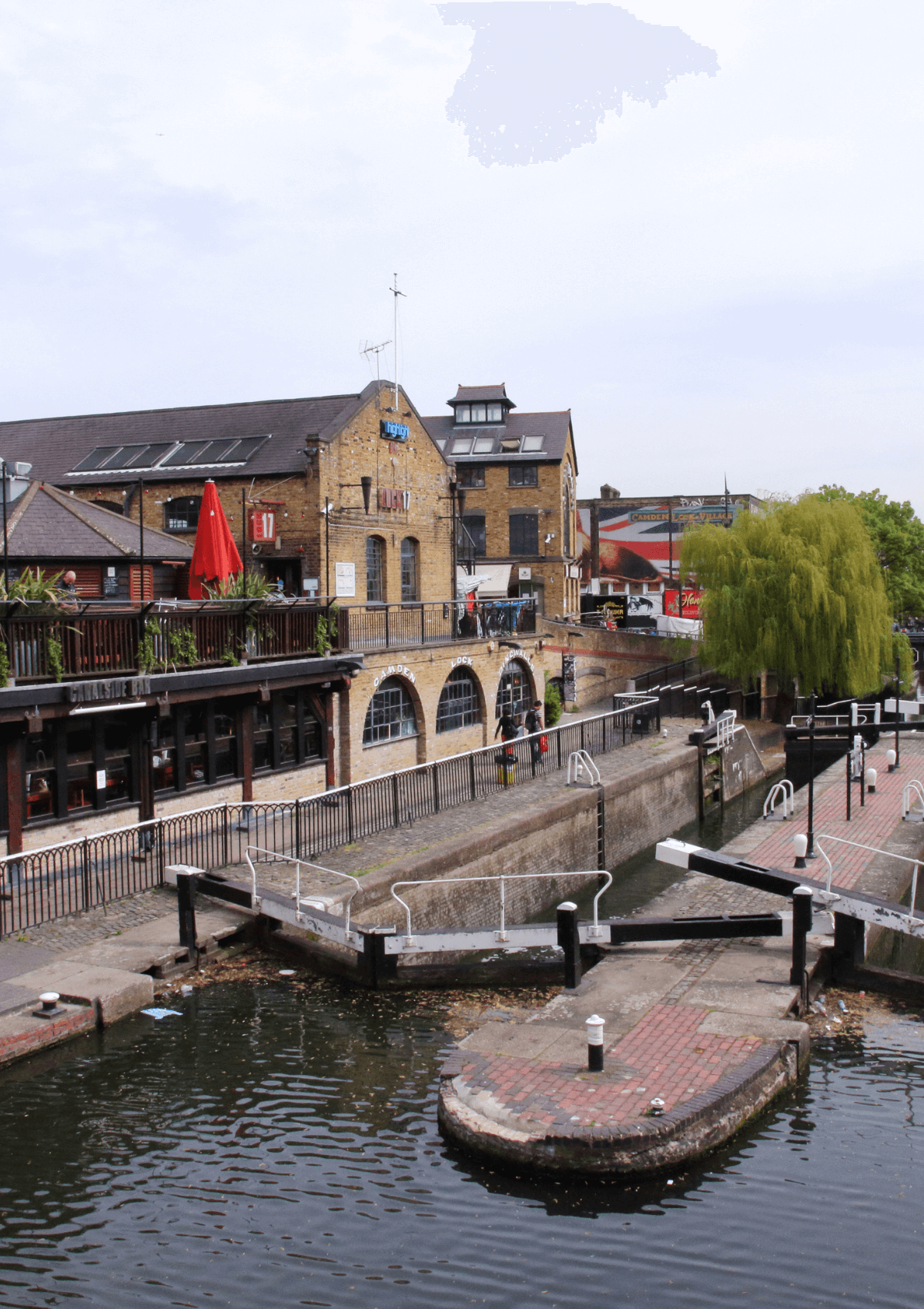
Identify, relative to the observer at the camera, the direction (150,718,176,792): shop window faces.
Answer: facing the viewer and to the right of the viewer

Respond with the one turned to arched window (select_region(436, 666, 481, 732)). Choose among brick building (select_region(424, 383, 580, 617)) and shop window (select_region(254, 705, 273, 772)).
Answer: the brick building

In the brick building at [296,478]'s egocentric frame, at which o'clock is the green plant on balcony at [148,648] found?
The green plant on balcony is roughly at 2 o'clock from the brick building.

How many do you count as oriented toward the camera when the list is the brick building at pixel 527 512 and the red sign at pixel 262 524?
2

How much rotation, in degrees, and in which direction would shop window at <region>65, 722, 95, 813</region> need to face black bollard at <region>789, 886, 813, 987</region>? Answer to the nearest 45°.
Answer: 0° — it already faces it

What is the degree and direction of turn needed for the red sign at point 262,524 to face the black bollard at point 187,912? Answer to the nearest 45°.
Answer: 0° — it already faces it

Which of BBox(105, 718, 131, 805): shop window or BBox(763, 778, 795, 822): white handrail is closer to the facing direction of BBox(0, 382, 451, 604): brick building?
the white handrail

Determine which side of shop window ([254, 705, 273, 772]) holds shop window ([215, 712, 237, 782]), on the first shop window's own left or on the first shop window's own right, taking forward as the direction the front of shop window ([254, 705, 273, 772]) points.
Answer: on the first shop window's own right
